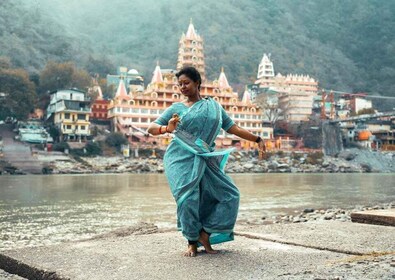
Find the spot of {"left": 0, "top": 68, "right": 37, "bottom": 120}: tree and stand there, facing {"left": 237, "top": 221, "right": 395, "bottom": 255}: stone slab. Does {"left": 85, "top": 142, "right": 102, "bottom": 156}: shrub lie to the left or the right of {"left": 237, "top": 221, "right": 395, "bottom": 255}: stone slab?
left

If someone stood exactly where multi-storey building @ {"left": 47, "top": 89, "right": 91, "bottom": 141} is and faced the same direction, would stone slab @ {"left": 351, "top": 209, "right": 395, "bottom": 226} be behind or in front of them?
in front

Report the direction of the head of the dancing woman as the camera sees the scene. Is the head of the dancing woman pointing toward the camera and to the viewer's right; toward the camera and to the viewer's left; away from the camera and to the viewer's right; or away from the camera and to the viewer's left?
toward the camera and to the viewer's left

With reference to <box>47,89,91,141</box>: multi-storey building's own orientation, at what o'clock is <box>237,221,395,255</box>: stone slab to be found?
The stone slab is roughly at 12 o'clock from the multi-storey building.

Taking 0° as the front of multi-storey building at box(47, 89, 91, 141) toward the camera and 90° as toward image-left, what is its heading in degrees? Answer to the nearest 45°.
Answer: approximately 0°

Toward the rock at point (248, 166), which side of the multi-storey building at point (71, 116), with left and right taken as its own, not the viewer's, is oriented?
left

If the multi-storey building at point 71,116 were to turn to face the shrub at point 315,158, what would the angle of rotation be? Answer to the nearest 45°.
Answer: approximately 90° to its left

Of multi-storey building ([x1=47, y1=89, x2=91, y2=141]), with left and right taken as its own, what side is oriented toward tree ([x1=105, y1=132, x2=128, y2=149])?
left

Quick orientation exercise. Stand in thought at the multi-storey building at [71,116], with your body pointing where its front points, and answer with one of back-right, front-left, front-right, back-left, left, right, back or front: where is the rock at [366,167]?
left

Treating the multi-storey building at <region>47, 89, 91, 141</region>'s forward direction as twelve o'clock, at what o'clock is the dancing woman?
The dancing woman is roughly at 12 o'clock from the multi-storey building.
